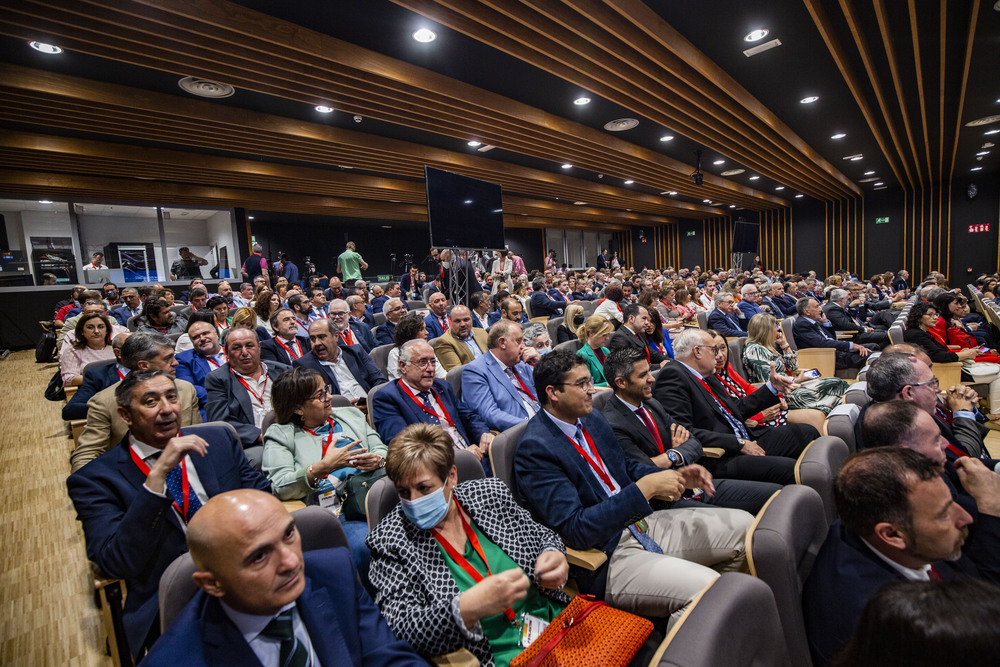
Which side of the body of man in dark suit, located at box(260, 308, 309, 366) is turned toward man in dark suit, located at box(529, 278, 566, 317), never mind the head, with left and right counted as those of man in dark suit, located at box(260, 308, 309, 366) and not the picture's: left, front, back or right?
left

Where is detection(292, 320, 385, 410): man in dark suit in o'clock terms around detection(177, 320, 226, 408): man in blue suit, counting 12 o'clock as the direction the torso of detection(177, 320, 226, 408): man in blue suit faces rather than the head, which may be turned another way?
detection(292, 320, 385, 410): man in dark suit is roughly at 11 o'clock from detection(177, 320, 226, 408): man in blue suit.

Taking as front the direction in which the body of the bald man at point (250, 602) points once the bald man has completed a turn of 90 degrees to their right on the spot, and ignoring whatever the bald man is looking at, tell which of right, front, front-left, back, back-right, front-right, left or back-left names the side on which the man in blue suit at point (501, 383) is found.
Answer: back

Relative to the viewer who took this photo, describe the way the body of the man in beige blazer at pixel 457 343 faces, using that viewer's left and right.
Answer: facing the viewer and to the right of the viewer

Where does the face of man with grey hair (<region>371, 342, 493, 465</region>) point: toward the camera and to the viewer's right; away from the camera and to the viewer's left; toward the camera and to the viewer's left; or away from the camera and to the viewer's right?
toward the camera and to the viewer's right

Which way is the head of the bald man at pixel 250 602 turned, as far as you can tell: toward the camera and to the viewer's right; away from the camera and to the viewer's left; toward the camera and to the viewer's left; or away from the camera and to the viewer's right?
toward the camera and to the viewer's right

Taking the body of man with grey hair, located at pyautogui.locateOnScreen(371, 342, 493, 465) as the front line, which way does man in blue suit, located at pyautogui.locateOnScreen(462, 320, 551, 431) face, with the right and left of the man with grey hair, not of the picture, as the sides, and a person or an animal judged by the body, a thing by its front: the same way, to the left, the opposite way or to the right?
the same way

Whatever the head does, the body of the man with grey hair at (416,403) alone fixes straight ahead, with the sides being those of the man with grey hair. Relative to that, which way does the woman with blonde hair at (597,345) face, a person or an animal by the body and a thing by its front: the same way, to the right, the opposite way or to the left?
the same way

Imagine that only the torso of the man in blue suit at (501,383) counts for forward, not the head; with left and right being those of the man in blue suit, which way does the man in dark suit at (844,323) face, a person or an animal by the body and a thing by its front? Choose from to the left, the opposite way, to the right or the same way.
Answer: the same way

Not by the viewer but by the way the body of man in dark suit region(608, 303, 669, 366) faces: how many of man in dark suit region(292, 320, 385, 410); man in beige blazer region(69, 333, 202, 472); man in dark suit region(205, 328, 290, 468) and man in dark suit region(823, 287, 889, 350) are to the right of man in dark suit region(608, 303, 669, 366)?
3

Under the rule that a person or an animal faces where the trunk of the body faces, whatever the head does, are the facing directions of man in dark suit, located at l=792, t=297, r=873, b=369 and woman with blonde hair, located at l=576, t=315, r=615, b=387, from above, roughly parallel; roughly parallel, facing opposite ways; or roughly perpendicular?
roughly parallel

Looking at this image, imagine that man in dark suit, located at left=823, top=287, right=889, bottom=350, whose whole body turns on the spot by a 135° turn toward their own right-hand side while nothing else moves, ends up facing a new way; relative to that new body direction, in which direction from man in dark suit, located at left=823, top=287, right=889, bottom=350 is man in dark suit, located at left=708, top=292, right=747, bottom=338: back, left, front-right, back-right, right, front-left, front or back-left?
front

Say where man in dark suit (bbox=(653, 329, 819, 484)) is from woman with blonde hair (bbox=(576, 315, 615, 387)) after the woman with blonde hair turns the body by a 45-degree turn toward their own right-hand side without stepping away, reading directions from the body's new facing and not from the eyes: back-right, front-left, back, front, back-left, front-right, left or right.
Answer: front-left
